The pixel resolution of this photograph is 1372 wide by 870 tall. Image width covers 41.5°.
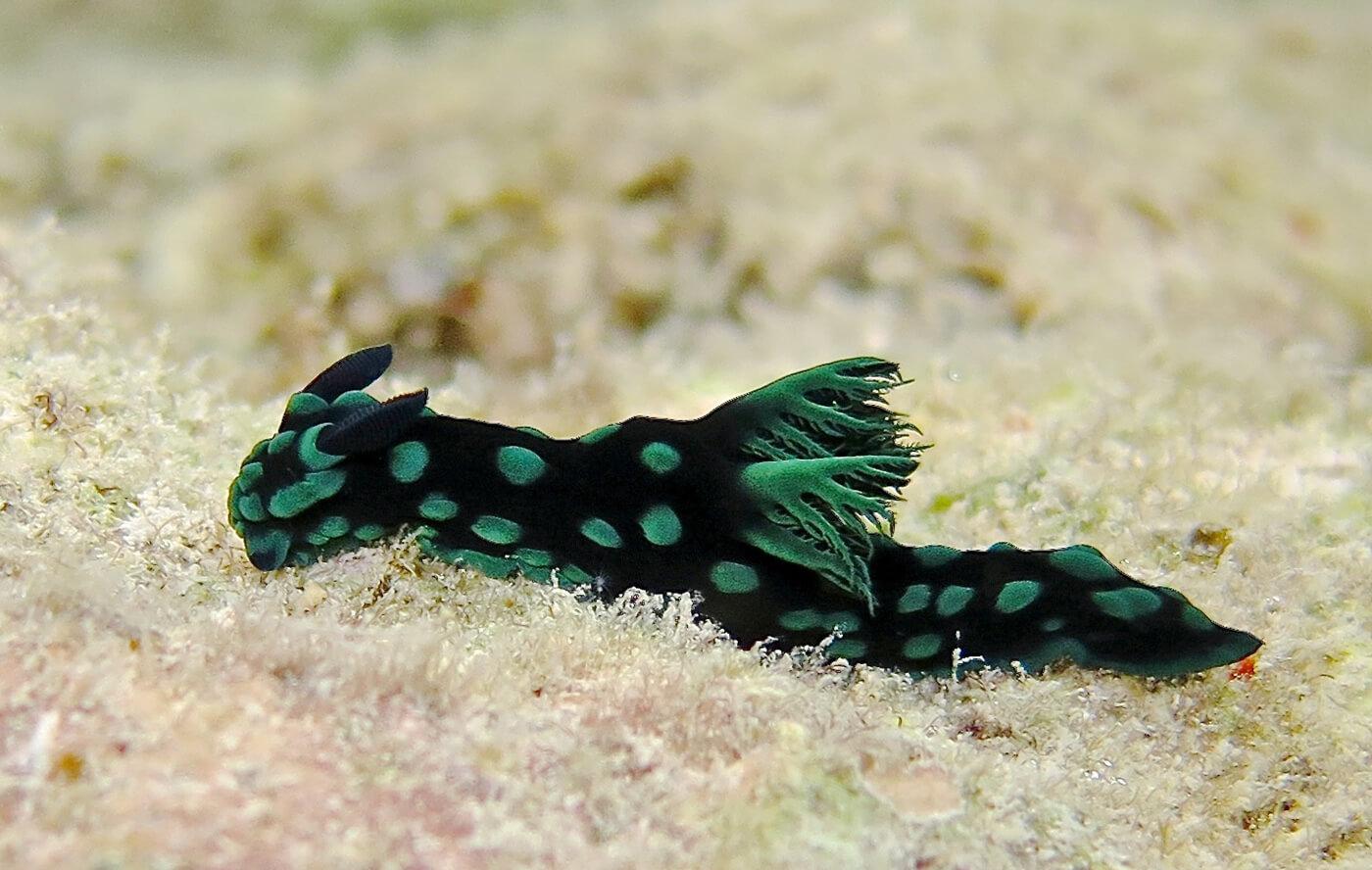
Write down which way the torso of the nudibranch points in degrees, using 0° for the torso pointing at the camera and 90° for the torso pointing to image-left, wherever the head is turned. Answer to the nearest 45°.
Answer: approximately 90°
